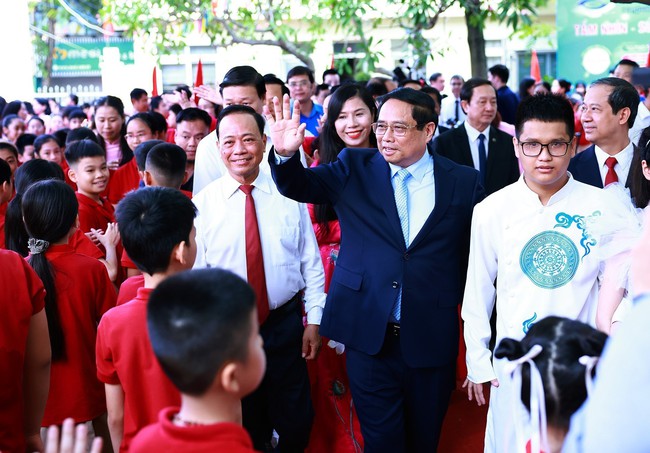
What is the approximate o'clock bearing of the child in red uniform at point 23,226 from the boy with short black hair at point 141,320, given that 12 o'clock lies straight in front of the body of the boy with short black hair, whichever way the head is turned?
The child in red uniform is roughly at 10 o'clock from the boy with short black hair.

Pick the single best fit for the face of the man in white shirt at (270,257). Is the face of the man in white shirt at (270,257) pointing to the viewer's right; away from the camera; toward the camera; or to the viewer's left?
toward the camera

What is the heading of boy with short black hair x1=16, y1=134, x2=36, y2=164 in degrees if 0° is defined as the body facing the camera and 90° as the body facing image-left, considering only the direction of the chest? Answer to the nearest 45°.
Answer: approximately 315°

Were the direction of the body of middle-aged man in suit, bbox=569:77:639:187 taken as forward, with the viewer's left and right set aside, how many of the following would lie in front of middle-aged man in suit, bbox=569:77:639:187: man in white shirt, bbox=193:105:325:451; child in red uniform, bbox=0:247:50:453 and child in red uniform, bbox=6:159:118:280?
3

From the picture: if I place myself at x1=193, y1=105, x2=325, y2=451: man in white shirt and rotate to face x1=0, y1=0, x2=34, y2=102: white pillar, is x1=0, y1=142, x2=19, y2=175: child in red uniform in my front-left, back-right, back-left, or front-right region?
front-left

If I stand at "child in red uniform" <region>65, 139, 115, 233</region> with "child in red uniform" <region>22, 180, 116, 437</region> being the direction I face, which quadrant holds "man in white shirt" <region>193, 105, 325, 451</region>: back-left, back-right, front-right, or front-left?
front-left

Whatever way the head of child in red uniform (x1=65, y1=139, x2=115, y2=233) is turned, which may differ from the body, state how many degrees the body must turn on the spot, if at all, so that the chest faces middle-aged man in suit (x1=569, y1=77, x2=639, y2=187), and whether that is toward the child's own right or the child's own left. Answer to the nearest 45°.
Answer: approximately 45° to the child's own left

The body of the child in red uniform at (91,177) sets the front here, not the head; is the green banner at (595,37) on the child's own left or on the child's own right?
on the child's own left

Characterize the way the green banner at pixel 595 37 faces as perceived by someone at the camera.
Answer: facing the viewer

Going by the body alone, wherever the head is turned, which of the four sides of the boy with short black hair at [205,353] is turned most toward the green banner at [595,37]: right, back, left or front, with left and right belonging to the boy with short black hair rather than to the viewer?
front

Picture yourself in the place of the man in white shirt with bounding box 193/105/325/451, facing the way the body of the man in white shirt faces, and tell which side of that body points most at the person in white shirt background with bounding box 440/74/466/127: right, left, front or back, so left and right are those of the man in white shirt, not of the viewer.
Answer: back

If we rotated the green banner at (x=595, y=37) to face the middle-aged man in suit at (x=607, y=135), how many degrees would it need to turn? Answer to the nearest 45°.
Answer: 0° — it already faces them

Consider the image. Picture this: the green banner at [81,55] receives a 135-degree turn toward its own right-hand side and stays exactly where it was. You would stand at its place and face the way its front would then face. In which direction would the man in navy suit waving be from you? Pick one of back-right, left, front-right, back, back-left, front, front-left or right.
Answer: back-left

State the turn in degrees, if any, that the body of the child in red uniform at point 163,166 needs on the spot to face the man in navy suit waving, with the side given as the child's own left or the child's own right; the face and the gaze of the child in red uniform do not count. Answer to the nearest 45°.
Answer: approximately 135° to the child's own right

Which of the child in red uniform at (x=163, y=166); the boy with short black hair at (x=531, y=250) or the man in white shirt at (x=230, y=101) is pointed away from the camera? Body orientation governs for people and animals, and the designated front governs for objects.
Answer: the child in red uniform

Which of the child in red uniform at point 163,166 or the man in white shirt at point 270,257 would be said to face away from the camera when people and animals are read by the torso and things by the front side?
the child in red uniform

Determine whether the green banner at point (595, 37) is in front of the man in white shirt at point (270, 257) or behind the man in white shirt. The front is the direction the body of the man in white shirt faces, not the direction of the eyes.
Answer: behind

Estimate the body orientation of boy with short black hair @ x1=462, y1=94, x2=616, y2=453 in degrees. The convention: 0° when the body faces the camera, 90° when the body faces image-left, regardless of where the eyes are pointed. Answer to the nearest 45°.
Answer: approximately 0°

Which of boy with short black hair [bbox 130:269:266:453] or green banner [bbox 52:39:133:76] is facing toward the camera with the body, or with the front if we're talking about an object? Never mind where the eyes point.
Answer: the green banner

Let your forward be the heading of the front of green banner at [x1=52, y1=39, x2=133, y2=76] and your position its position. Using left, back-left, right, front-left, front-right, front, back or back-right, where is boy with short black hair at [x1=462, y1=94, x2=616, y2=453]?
front
